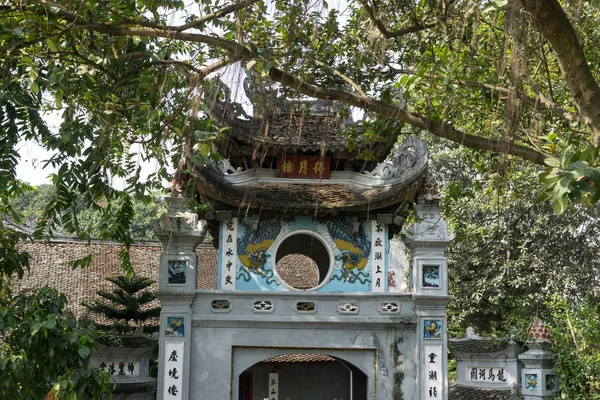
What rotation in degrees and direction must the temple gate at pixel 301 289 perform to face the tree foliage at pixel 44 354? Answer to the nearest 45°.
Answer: approximately 45° to its right

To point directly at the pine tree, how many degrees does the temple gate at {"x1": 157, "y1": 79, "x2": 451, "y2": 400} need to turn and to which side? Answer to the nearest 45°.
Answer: approximately 135° to its right

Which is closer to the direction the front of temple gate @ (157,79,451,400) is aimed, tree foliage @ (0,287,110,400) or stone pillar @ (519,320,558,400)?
the tree foliage

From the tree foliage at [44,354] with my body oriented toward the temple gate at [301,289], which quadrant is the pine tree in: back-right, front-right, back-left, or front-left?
front-left

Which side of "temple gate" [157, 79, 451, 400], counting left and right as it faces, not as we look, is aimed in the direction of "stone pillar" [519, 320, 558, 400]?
left

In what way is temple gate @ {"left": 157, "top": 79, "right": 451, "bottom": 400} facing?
toward the camera
